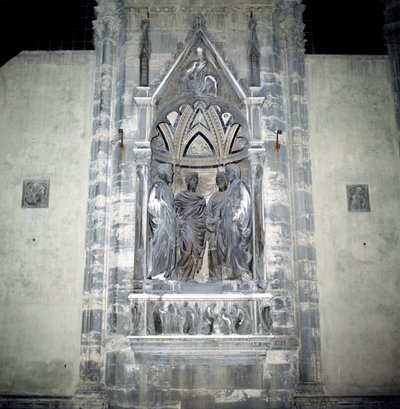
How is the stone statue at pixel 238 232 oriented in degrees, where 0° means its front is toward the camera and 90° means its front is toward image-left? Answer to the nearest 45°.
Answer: approximately 90°

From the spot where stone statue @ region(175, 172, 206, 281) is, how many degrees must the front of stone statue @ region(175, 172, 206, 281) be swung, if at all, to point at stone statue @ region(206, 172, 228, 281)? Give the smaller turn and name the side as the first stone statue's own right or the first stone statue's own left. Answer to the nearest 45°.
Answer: approximately 90° to the first stone statue's own left

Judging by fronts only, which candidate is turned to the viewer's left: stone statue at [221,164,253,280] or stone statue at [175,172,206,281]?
stone statue at [221,164,253,280]

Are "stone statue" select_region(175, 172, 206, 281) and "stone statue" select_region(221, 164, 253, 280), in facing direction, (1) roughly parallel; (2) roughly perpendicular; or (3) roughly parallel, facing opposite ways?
roughly perpendicular

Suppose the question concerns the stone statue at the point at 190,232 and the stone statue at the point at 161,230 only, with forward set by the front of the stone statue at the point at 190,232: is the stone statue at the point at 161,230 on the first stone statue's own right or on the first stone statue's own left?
on the first stone statue's own right

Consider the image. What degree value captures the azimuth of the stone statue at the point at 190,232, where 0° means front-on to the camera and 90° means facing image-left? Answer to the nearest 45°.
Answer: approximately 0°

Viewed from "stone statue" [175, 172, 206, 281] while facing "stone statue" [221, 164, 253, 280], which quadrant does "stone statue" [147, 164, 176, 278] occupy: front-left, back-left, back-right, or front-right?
back-right

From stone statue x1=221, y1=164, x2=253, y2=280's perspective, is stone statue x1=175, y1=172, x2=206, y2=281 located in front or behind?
in front

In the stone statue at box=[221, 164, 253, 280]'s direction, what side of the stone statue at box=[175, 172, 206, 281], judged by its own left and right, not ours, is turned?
left

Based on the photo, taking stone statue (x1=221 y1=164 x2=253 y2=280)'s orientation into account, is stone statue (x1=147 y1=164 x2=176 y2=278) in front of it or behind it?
in front
